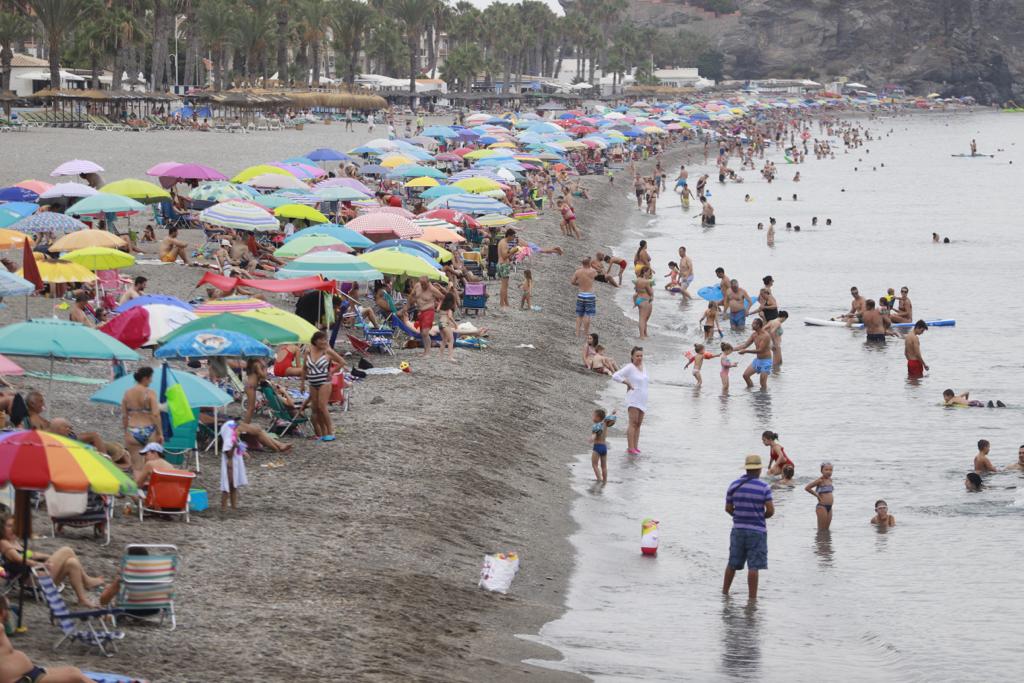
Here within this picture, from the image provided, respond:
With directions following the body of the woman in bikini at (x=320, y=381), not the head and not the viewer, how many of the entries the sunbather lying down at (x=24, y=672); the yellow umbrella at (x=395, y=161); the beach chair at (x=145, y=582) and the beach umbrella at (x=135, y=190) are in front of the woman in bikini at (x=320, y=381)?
2

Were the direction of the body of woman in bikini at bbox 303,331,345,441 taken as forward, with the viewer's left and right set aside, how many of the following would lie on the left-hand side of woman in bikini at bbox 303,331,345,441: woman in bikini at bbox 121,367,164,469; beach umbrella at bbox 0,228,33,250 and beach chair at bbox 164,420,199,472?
0

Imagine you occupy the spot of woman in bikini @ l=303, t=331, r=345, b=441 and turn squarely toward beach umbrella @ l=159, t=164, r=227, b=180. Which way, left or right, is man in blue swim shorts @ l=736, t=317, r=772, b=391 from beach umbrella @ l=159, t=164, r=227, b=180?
right

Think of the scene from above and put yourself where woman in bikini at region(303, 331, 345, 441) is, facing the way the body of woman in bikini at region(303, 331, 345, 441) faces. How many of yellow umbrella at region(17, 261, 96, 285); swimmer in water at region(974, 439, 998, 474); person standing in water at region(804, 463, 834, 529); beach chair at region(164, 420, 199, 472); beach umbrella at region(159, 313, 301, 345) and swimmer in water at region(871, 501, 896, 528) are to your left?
3

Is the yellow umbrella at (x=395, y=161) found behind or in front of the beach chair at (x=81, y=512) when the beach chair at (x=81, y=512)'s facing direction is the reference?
in front

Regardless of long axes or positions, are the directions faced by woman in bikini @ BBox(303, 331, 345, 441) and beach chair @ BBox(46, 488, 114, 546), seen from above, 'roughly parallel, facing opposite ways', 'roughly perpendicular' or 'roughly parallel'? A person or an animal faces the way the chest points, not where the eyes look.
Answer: roughly parallel, facing opposite ways

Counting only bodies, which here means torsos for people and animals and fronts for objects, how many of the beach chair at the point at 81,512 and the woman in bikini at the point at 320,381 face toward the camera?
1

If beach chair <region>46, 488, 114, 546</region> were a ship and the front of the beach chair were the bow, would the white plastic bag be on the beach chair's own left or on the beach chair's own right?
on the beach chair's own right

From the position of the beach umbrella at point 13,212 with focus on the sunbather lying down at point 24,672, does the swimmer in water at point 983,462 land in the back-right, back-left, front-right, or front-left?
front-left

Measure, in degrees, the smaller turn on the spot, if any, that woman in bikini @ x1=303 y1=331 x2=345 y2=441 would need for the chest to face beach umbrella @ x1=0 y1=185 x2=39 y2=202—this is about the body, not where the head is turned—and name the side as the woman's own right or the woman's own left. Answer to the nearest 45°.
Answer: approximately 135° to the woman's own right

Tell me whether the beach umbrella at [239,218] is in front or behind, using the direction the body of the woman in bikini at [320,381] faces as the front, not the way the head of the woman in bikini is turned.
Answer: behind

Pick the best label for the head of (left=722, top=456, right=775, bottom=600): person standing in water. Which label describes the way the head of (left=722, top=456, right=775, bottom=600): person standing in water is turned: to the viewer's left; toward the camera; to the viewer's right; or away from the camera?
away from the camera

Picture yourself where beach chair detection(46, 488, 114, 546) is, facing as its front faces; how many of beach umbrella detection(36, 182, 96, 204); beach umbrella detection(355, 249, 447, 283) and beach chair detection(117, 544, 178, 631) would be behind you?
1

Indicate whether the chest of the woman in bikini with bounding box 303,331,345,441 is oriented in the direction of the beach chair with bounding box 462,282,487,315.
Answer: no

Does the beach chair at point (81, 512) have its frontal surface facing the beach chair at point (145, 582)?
no

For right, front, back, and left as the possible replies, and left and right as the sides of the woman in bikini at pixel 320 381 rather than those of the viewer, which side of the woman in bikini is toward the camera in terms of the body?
front
